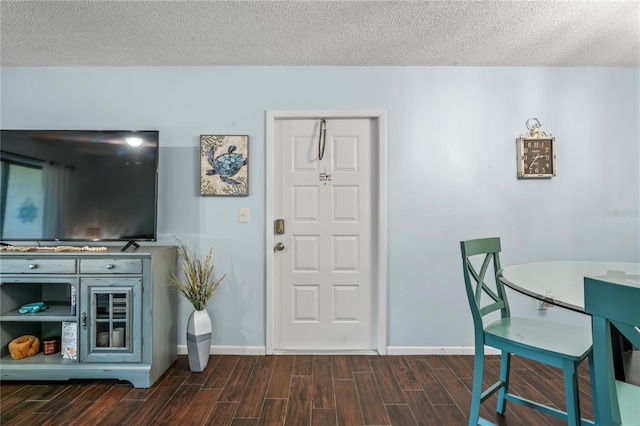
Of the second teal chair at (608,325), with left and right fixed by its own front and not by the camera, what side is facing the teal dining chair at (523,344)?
left

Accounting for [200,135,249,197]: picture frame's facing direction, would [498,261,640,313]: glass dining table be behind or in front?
in front

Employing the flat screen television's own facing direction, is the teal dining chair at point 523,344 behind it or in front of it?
in front

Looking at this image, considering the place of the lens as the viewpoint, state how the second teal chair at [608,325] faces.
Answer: facing away from the viewer and to the right of the viewer

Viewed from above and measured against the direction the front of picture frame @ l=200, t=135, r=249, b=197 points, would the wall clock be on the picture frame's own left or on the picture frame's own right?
on the picture frame's own left

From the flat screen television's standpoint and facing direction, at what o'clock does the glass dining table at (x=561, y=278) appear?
The glass dining table is roughly at 11 o'clock from the flat screen television.

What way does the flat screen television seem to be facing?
toward the camera

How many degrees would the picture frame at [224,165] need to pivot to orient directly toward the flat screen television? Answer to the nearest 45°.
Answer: approximately 90° to its right

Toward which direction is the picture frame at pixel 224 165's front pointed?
toward the camera

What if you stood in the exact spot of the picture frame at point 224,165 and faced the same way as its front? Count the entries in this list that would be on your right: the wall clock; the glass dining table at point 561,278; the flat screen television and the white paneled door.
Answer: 1

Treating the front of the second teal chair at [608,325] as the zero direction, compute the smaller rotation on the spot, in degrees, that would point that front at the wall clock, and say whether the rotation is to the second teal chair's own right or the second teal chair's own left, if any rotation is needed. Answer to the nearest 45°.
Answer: approximately 45° to the second teal chair's own left

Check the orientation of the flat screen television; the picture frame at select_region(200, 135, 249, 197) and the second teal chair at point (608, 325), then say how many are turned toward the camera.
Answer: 2
